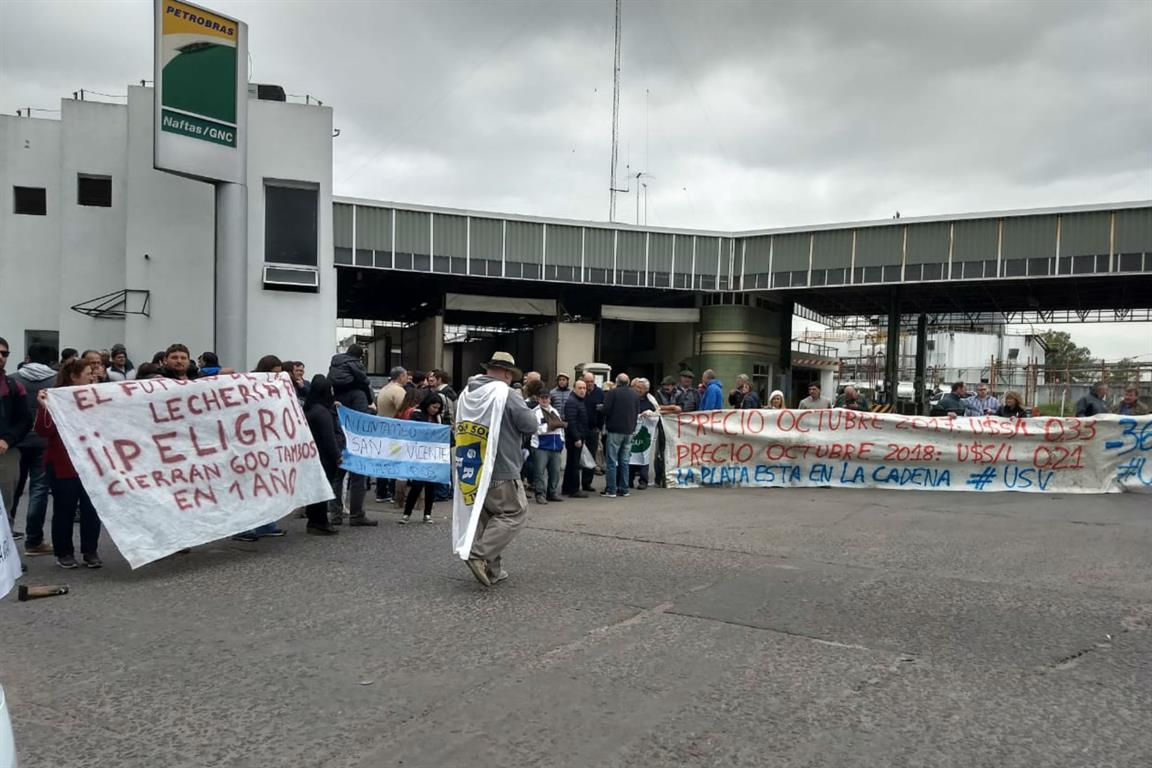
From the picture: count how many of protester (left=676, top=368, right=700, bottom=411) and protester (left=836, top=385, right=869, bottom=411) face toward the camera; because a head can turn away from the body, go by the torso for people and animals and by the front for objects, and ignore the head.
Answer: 2

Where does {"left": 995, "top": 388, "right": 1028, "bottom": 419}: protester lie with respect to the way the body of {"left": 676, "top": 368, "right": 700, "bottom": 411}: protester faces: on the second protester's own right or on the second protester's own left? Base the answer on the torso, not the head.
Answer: on the second protester's own left

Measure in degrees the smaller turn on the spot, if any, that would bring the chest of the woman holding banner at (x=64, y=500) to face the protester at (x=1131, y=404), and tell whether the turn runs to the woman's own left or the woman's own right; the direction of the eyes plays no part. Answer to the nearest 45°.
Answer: approximately 45° to the woman's own left

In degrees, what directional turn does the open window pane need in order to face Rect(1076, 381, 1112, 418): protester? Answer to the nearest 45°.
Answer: approximately 45° to its left

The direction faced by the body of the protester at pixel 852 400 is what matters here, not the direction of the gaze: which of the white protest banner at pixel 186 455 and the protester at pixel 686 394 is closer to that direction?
the white protest banner

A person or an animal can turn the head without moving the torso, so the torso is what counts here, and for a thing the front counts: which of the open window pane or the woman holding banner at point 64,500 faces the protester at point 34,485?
the open window pane
